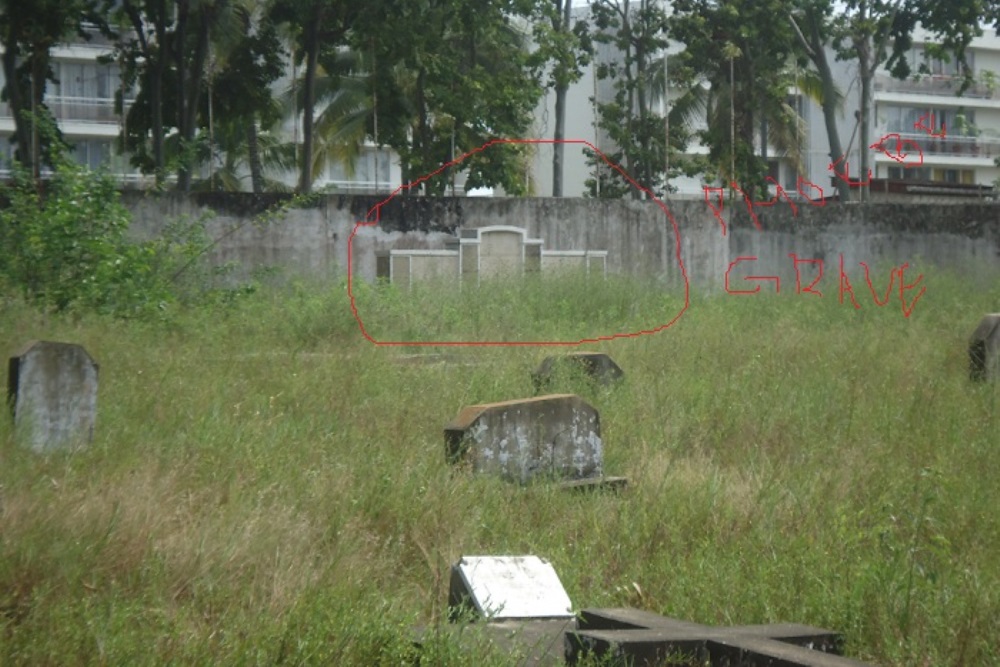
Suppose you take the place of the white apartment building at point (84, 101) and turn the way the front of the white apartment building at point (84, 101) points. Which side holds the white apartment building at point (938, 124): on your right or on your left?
on your left

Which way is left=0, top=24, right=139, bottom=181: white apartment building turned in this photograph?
toward the camera

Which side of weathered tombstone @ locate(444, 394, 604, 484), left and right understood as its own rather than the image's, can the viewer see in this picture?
front

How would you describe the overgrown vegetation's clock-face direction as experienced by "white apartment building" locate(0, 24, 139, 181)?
The overgrown vegetation is roughly at 12 o'clock from the white apartment building.

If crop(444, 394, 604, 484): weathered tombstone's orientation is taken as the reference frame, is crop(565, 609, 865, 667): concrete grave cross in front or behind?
in front

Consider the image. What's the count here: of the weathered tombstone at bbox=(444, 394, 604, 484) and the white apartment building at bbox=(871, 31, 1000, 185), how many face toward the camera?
2

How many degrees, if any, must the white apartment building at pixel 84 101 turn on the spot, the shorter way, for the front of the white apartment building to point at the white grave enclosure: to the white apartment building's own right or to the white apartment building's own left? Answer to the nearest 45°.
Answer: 0° — it already faces it

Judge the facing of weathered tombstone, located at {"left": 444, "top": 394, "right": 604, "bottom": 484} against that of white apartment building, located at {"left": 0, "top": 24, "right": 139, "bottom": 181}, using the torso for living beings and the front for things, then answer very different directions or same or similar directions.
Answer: same or similar directions

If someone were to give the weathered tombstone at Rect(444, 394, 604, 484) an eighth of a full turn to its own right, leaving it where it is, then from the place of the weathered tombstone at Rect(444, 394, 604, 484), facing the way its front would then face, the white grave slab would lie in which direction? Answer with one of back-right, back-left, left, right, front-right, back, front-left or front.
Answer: front-left

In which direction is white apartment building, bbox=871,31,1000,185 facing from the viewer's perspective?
toward the camera

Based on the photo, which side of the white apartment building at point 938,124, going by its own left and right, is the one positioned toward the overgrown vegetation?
front

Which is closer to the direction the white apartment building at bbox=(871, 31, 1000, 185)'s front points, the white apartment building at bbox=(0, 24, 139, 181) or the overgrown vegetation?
the overgrown vegetation

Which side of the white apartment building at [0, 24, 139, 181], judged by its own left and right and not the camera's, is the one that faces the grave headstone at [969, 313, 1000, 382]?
front

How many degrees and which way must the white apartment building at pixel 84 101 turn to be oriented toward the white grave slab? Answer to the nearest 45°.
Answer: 0° — it already faces it

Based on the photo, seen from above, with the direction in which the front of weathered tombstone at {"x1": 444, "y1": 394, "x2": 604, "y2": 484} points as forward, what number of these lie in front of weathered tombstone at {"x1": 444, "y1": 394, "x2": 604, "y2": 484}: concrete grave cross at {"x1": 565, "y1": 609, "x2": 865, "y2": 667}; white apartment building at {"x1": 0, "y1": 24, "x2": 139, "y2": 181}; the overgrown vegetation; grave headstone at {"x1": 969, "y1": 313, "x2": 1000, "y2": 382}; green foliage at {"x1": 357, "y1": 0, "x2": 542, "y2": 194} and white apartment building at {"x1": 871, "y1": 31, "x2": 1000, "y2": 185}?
1

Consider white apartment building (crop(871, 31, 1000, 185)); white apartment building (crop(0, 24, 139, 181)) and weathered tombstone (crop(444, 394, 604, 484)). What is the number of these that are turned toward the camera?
3

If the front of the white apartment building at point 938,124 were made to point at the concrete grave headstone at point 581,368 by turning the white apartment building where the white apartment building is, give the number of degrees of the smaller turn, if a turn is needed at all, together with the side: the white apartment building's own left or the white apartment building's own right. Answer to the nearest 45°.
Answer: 0° — it already faces it
